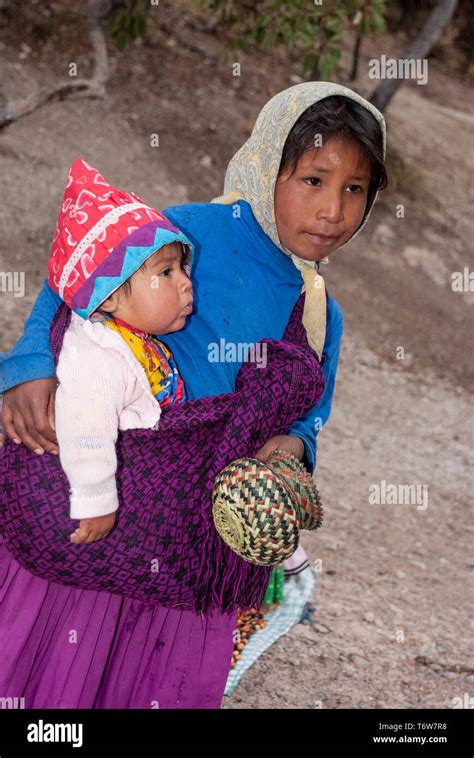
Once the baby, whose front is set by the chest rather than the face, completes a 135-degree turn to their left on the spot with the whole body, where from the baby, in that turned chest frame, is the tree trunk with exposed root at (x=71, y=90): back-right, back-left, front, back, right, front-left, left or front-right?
front-right

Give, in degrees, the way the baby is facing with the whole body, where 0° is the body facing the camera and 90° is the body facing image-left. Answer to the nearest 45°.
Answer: approximately 270°

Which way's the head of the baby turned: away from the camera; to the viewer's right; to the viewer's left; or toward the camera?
to the viewer's right
